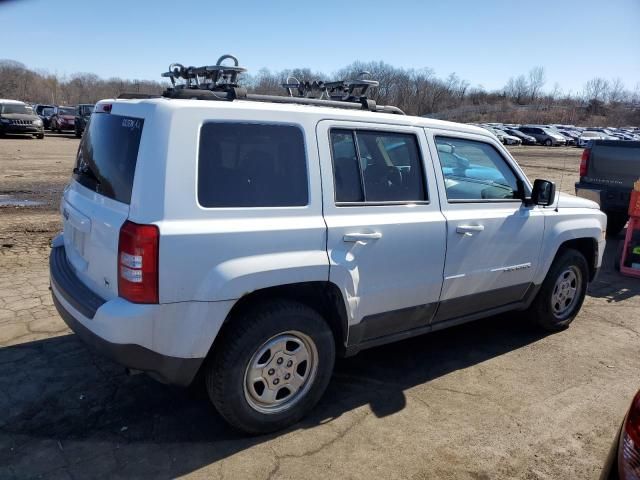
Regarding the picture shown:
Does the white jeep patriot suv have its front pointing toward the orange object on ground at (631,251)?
yes

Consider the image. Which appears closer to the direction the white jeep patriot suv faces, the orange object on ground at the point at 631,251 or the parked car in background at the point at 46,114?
the orange object on ground

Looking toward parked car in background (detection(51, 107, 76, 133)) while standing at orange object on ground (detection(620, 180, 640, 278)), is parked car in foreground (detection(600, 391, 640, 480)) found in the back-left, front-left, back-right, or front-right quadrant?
back-left

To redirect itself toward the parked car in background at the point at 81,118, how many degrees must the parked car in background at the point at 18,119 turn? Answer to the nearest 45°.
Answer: approximately 90° to its left

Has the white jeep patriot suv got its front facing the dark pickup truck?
yes

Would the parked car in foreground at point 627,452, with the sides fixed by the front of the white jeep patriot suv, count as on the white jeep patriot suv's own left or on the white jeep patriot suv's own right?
on the white jeep patriot suv's own right

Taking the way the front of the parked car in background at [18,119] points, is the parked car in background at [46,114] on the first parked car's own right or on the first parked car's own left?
on the first parked car's own left

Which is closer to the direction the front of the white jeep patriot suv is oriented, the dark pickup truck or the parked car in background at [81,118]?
the dark pickup truck

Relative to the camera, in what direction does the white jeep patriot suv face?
facing away from the viewer and to the right of the viewer
